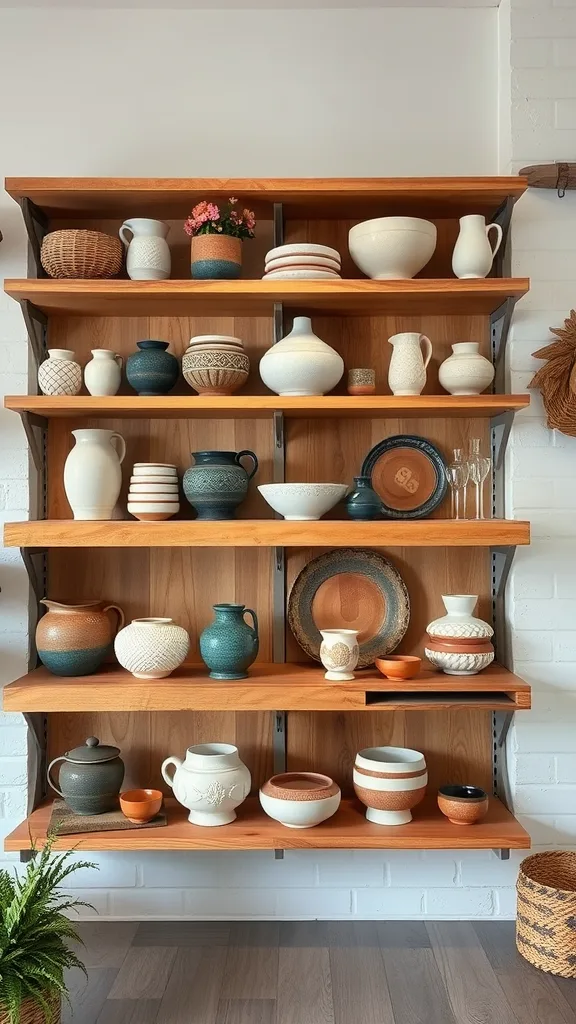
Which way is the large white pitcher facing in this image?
to the viewer's left

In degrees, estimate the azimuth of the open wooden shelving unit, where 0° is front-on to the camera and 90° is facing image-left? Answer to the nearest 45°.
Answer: approximately 0°

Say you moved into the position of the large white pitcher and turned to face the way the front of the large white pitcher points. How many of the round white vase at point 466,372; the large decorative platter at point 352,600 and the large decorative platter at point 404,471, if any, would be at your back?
3

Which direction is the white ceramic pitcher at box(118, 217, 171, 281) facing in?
to the viewer's right

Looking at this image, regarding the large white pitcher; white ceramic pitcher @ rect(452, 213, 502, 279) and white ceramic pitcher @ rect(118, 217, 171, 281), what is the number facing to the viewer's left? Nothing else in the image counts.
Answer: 2

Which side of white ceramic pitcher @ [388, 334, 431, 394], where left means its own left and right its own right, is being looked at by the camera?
left

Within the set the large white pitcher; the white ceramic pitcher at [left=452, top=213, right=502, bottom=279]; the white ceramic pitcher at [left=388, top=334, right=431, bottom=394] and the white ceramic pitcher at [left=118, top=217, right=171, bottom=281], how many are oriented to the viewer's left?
3

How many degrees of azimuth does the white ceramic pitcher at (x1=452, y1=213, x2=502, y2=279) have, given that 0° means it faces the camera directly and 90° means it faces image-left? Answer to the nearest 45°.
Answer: approximately 90°
